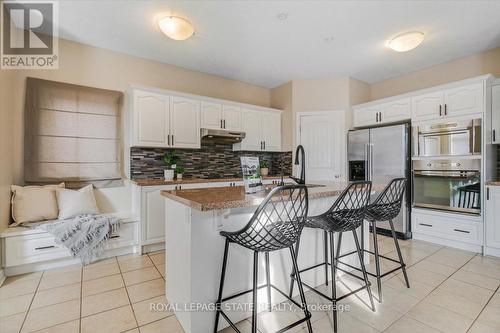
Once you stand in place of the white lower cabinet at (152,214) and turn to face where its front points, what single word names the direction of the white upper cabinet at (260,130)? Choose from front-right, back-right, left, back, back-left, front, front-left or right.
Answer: back-left

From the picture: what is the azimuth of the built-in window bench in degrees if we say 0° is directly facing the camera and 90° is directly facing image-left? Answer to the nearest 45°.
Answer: approximately 0°

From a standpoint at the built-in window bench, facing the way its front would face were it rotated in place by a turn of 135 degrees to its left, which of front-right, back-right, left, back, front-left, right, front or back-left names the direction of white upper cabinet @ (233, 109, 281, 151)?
front-right

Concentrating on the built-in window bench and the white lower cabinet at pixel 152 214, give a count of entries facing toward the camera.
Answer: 2

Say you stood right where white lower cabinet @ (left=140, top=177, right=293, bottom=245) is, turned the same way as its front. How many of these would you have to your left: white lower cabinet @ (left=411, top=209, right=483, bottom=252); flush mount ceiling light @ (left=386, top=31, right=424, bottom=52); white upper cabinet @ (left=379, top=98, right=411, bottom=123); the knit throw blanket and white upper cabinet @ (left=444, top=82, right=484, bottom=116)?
4

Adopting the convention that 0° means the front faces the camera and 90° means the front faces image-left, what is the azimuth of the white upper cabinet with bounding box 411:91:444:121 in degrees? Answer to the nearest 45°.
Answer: approximately 45°
